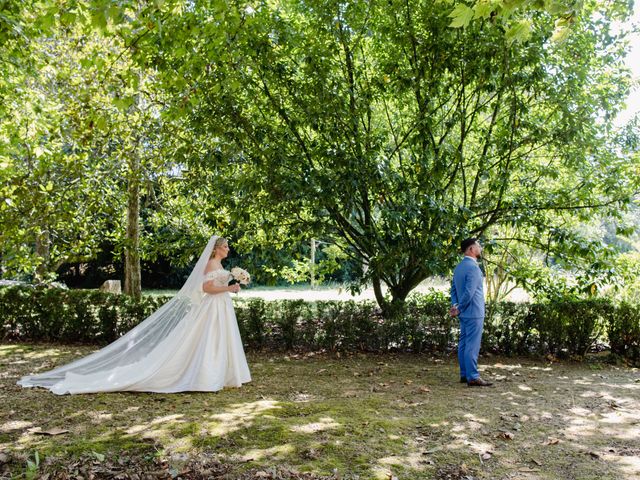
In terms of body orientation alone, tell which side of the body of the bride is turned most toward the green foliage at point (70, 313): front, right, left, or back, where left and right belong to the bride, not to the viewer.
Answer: left

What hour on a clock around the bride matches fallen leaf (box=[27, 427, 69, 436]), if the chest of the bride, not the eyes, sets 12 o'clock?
The fallen leaf is roughly at 4 o'clock from the bride.

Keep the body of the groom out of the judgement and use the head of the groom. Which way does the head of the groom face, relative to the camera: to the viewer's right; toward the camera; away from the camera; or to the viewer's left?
to the viewer's right

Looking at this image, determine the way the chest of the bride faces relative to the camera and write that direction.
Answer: to the viewer's right

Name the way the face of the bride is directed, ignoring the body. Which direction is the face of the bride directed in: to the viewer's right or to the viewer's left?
to the viewer's right

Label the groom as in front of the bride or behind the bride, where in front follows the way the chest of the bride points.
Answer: in front
